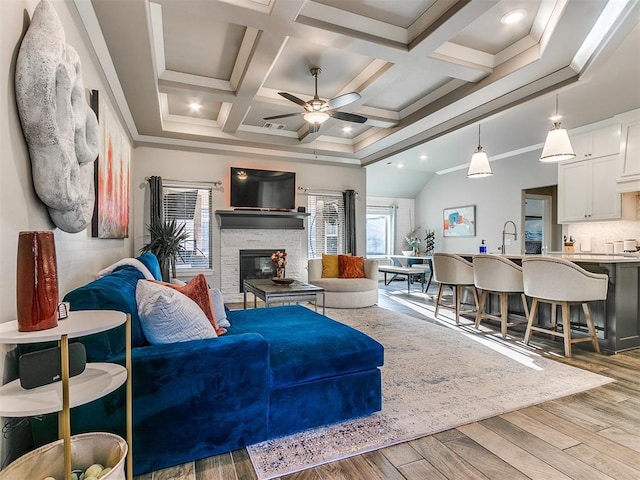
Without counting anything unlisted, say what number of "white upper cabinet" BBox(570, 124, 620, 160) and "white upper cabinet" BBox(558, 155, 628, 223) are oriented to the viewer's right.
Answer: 0

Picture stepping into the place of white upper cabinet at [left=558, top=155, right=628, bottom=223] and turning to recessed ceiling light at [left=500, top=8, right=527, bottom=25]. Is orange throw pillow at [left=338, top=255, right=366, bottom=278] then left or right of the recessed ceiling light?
right

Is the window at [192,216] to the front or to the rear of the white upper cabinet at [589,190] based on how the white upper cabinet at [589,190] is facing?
to the front

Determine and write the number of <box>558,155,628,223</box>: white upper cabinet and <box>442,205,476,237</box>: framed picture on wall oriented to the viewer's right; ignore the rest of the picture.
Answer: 0

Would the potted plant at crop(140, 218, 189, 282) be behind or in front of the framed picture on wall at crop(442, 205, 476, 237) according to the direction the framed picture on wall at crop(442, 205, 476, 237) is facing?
in front

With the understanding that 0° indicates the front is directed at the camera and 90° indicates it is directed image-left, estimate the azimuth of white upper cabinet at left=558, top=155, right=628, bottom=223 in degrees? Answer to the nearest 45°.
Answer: approximately 45°

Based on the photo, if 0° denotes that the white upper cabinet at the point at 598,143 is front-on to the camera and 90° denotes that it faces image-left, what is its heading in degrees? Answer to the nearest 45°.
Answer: approximately 45°

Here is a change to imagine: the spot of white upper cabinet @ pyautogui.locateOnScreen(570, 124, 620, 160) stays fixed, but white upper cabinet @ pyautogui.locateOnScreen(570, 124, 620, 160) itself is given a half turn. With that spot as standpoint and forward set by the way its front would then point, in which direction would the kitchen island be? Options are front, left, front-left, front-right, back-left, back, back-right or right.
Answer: back-right
